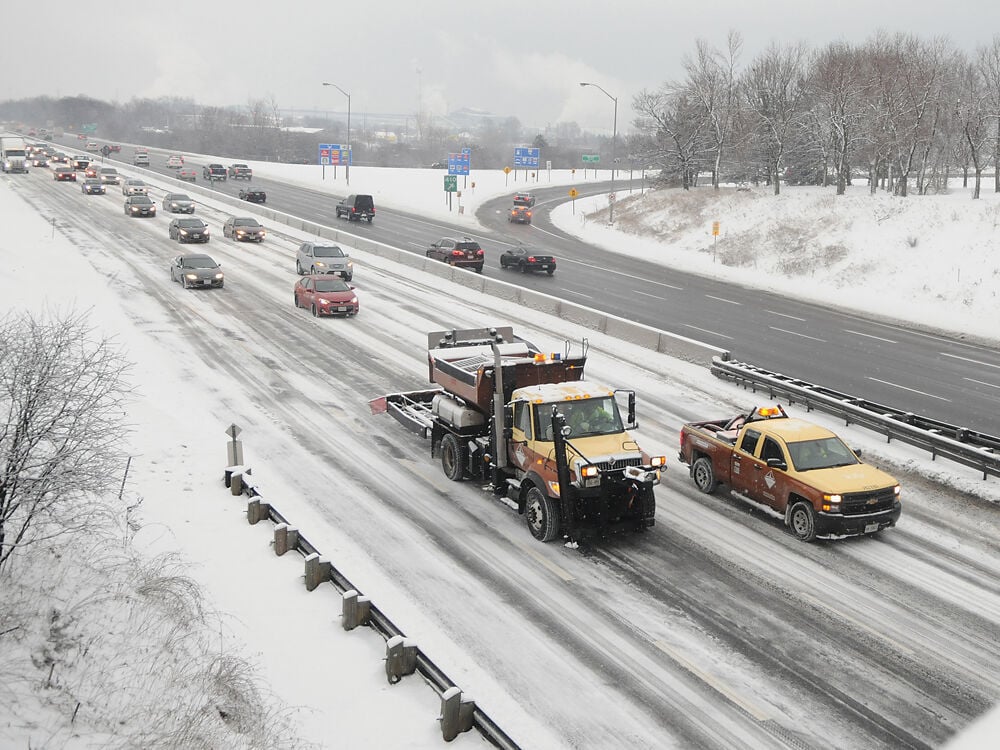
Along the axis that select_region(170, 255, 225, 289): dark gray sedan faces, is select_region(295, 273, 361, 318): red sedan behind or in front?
in front

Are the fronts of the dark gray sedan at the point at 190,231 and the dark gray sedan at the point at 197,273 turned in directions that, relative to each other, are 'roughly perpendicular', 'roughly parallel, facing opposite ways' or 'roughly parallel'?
roughly parallel

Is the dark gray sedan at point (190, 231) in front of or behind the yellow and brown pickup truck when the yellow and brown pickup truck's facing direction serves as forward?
behind

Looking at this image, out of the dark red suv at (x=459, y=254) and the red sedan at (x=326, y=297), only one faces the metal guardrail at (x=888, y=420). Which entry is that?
the red sedan

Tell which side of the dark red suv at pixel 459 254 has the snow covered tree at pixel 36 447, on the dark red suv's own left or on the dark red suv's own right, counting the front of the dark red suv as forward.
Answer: on the dark red suv's own left

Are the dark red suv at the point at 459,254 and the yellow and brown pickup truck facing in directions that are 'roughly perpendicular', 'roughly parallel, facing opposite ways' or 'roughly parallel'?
roughly parallel, facing opposite ways

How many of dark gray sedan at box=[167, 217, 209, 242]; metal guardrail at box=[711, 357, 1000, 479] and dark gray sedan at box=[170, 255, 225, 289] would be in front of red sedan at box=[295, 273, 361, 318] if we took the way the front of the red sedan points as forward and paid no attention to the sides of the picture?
1

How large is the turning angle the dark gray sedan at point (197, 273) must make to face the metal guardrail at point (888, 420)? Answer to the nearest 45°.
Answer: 0° — it already faces it

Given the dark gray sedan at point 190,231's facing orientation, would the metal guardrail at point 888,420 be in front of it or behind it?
in front

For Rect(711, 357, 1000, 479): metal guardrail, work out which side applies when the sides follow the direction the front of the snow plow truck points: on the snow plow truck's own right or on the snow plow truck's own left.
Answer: on the snow plow truck's own left

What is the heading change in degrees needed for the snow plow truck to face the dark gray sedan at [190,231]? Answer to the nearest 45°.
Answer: approximately 180°

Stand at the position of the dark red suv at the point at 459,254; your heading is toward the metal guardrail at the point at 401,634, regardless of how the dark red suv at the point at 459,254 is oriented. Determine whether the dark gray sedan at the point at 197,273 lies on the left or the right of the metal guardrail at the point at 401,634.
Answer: right

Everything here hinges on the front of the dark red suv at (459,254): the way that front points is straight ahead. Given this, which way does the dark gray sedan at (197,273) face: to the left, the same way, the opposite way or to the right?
the opposite way

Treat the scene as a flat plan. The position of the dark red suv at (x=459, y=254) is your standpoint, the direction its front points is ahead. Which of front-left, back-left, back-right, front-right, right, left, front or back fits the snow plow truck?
back-left

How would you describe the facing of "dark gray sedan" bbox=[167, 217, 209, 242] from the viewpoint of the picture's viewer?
facing the viewer and to the right of the viewer

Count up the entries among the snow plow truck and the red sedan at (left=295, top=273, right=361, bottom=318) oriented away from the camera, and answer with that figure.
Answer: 0

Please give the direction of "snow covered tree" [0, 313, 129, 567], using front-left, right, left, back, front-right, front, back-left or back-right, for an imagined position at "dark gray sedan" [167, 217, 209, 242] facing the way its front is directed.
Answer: front-right
